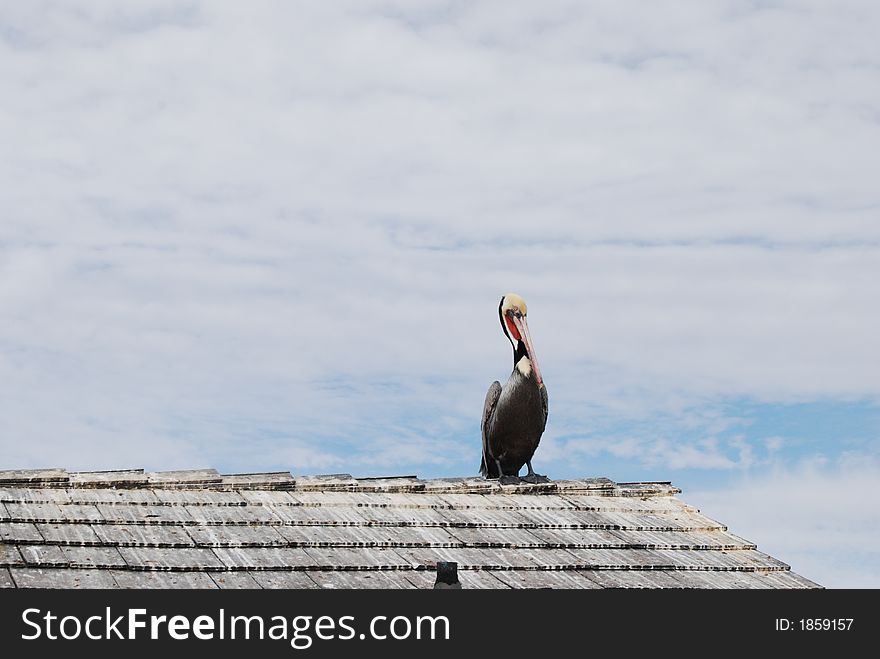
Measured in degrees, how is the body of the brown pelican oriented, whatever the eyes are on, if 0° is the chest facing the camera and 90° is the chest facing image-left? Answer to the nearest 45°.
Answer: approximately 315°
